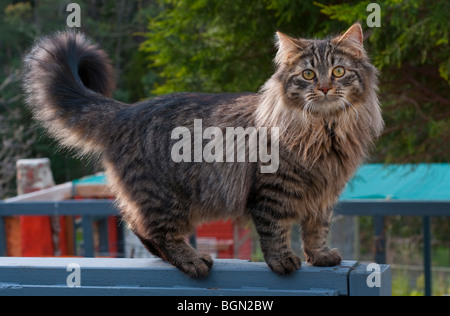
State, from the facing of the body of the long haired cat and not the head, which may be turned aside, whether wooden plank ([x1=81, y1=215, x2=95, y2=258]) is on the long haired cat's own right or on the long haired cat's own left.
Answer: on the long haired cat's own left

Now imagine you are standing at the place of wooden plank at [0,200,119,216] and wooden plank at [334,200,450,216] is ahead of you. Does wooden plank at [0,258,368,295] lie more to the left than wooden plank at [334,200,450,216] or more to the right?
right

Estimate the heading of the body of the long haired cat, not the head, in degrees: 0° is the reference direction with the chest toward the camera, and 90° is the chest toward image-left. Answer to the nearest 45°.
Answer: approximately 270°

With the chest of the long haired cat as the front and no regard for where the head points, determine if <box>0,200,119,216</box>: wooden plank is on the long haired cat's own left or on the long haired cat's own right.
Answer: on the long haired cat's own left

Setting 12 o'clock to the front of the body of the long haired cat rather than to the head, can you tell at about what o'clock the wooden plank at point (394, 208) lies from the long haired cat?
The wooden plank is roughly at 10 o'clock from the long haired cat.

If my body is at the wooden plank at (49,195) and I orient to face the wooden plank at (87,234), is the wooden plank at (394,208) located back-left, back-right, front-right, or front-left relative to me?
front-left

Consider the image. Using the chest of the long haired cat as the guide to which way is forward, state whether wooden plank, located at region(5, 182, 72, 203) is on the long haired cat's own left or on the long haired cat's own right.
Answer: on the long haired cat's own left
